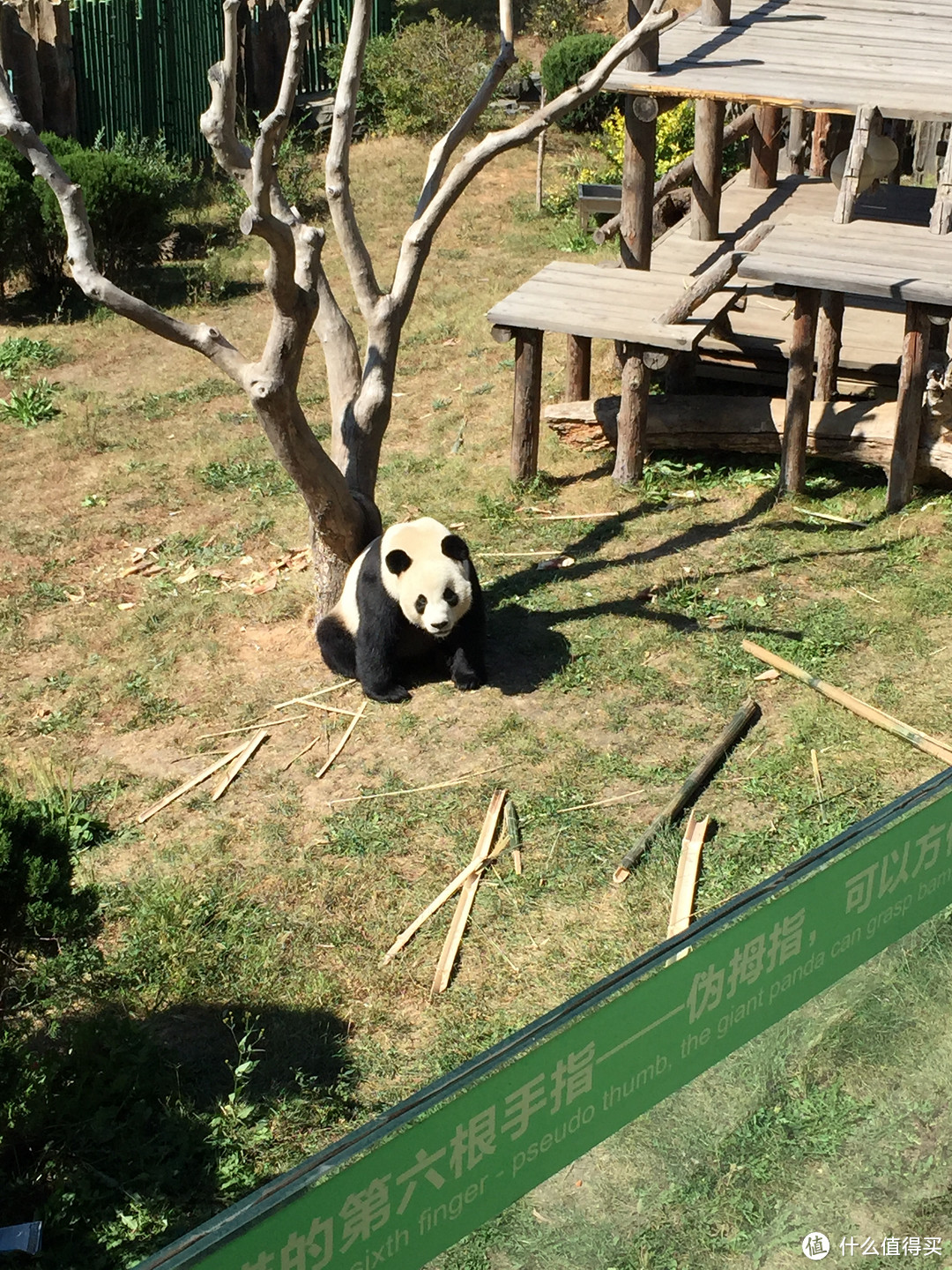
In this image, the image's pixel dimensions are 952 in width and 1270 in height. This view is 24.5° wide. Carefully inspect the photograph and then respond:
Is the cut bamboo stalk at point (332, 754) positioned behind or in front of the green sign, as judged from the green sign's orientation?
behind

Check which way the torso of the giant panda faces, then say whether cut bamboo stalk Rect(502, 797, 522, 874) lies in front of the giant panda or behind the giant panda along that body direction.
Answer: in front

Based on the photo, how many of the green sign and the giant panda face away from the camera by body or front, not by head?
0

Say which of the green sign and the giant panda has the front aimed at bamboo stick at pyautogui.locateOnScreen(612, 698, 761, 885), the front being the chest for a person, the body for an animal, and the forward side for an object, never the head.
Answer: the giant panda

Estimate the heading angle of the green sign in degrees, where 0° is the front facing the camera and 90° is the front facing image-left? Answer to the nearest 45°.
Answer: approximately 315°

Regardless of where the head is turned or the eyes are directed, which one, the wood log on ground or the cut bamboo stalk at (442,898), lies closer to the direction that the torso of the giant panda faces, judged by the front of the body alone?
the cut bamboo stalk

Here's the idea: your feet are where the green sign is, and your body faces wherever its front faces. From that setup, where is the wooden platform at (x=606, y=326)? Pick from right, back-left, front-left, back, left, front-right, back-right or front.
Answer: back-left

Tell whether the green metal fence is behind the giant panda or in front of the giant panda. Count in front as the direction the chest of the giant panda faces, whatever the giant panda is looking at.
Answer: behind
